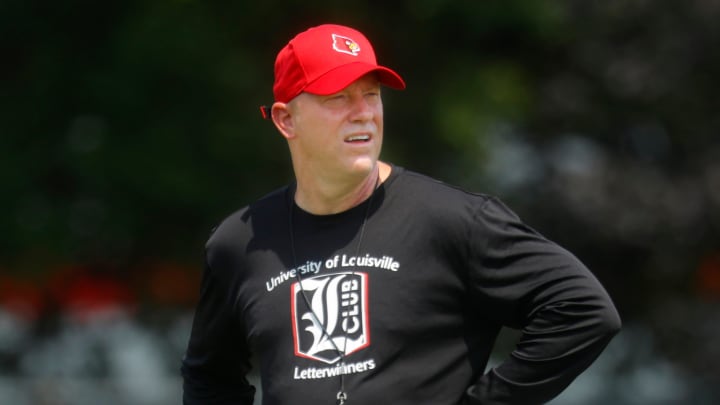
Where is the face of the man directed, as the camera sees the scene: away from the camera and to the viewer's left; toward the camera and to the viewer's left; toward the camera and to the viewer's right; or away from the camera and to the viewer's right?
toward the camera and to the viewer's right

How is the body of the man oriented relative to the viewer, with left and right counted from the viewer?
facing the viewer
